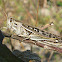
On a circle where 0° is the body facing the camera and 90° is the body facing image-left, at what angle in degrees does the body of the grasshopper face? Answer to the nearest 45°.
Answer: approximately 90°
